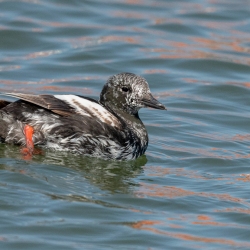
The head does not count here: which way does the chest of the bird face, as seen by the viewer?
to the viewer's right
